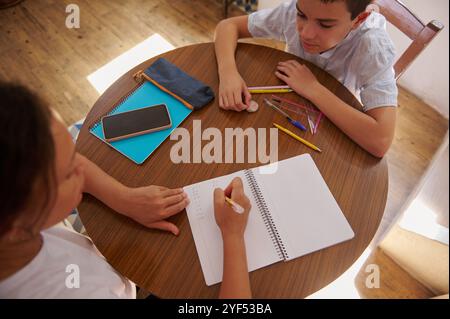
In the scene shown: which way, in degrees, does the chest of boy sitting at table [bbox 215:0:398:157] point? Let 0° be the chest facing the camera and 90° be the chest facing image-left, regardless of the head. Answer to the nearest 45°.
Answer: approximately 45°

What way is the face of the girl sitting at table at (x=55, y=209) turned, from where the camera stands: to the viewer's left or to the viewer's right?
to the viewer's right
